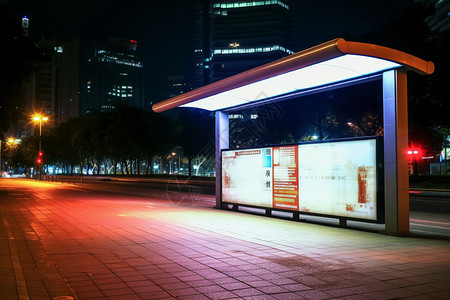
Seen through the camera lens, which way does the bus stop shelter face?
facing the viewer and to the left of the viewer
